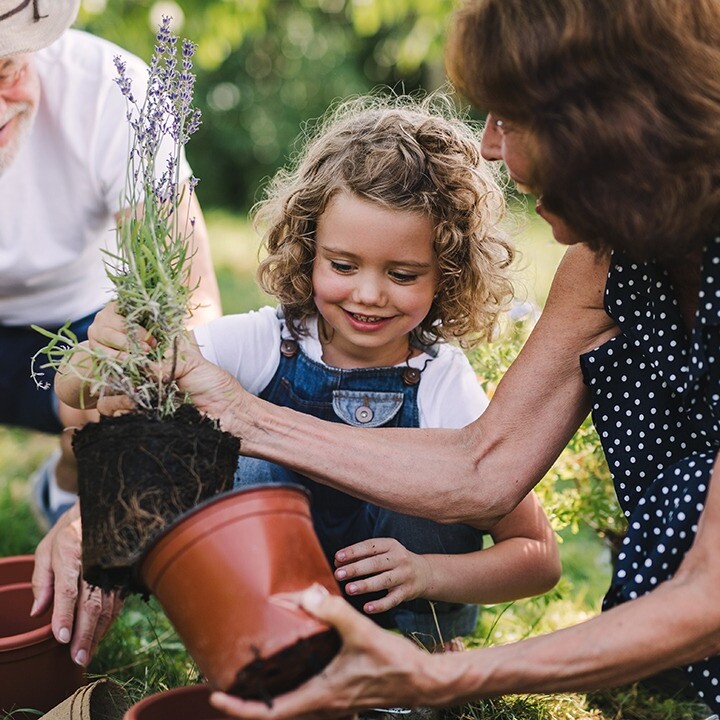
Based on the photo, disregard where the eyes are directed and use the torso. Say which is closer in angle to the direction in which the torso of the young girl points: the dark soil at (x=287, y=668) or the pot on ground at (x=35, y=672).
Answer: the dark soil

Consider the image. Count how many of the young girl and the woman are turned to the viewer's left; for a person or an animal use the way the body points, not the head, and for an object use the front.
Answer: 1

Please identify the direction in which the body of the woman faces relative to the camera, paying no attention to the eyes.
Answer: to the viewer's left

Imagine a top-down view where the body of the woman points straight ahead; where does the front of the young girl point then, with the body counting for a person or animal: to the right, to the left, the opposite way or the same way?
to the left

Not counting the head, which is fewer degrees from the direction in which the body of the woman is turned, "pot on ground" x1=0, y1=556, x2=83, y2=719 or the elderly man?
the pot on ground

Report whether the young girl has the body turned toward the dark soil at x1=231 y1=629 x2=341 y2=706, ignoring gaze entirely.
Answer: yes

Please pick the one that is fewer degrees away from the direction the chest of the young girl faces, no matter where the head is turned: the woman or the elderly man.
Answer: the woman

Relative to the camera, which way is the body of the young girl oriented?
toward the camera

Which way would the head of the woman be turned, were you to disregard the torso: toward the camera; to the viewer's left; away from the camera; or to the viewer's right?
to the viewer's left

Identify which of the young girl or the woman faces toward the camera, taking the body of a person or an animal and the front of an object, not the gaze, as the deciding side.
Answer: the young girl

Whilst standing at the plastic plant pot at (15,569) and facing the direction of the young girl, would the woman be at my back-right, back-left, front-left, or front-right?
front-right

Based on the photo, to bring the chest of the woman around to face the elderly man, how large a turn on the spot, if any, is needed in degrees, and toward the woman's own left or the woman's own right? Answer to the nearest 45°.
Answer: approximately 45° to the woman's own right

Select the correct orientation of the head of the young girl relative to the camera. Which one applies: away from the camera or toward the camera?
toward the camera
